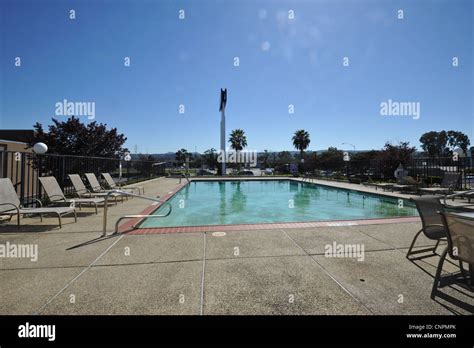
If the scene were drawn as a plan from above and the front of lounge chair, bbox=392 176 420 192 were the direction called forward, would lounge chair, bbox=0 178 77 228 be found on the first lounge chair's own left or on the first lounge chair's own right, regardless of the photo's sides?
on the first lounge chair's own left

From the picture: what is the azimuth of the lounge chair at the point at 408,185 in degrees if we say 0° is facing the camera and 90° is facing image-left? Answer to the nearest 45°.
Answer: approximately 90°

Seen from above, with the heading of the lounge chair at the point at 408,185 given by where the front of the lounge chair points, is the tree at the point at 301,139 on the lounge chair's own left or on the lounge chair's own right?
on the lounge chair's own right

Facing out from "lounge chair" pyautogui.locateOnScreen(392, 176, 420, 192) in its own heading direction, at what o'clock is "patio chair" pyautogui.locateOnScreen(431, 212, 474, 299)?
The patio chair is roughly at 9 o'clock from the lounge chair.
